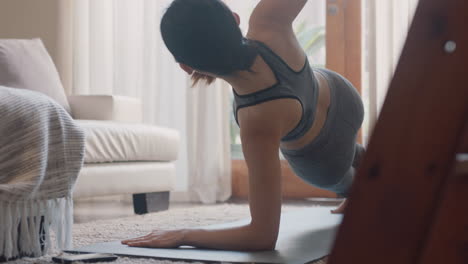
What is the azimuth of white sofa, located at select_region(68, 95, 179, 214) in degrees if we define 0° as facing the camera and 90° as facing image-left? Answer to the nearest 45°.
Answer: approximately 315°

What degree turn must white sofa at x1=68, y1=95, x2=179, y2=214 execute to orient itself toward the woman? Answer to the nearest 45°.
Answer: approximately 45° to its right

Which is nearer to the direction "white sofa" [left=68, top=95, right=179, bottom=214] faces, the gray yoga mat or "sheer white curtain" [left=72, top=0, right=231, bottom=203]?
the gray yoga mat

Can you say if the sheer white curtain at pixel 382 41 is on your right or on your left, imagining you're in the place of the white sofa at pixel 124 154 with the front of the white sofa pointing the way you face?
on your left

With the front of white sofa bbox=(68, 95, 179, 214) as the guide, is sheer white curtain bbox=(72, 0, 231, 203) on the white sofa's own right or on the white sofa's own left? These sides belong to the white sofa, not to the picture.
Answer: on the white sofa's own left
